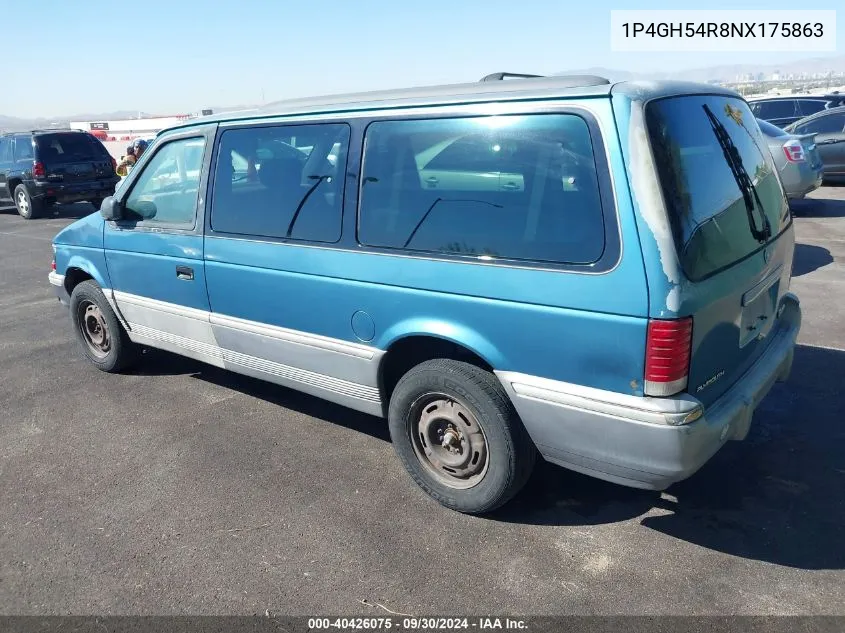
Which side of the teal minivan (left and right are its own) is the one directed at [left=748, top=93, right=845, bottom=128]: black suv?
right

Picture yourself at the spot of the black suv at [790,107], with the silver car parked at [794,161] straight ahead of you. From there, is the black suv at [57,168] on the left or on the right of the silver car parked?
right

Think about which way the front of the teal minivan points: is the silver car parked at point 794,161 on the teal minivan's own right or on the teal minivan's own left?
on the teal minivan's own right

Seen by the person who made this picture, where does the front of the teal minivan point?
facing away from the viewer and to the left of the viewer

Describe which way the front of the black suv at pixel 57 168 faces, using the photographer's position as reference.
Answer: facing away from the viewer and to the left of the viewer

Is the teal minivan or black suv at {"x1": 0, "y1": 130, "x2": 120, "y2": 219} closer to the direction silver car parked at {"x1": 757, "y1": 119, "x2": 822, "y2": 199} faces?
the black suv

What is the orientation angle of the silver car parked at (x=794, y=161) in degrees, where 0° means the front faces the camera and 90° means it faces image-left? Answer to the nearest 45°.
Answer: approximately 135°

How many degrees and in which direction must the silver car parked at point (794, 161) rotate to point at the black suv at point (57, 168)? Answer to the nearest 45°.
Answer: approximately 45° to its left
